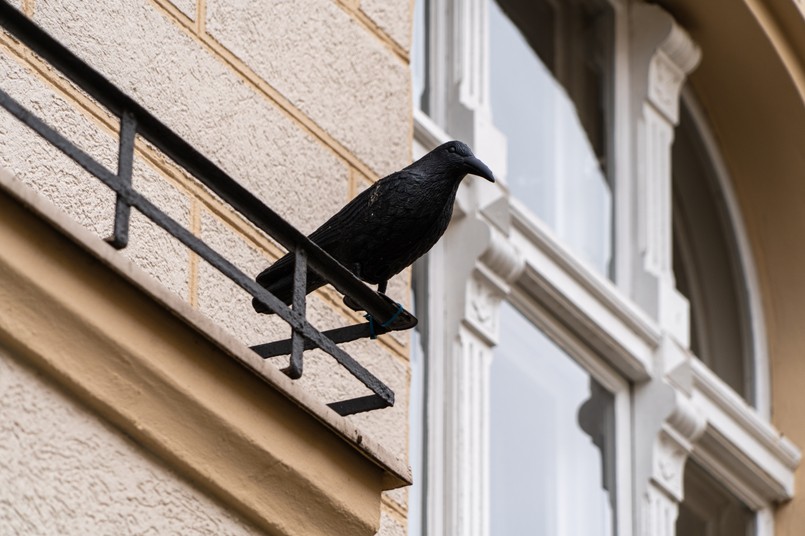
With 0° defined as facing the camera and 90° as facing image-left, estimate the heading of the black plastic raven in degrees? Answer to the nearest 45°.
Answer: approximately 270°
